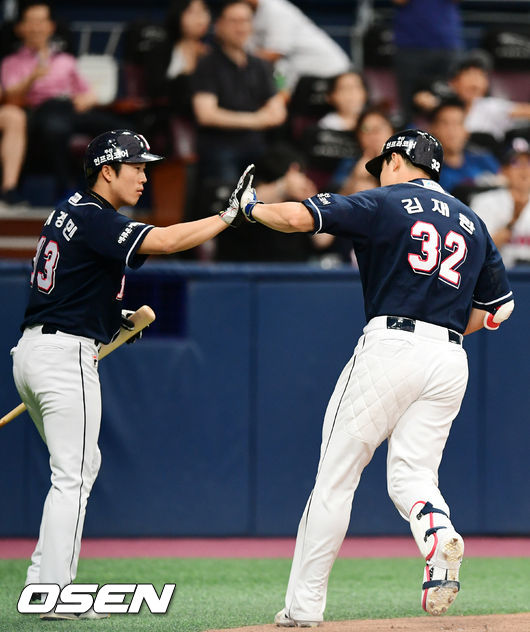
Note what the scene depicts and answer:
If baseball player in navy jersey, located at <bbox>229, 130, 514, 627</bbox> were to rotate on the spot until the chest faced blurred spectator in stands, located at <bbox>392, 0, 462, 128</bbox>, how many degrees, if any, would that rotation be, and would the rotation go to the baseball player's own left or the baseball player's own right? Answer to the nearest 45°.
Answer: approximately 45° to the baseball player's own right

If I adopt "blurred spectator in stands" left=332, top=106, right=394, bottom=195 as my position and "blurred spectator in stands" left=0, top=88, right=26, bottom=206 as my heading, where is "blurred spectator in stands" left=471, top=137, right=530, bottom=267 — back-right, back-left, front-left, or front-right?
back-left

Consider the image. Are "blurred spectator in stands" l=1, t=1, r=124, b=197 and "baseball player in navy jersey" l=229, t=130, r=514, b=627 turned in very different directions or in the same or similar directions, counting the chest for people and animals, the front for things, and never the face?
very different directions

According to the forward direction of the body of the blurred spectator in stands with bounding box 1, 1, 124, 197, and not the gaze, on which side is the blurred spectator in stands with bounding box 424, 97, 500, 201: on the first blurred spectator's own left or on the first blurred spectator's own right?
on the first blurred spectator's own left

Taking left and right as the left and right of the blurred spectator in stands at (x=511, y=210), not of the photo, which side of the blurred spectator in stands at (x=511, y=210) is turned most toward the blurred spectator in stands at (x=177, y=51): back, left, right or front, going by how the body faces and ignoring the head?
right

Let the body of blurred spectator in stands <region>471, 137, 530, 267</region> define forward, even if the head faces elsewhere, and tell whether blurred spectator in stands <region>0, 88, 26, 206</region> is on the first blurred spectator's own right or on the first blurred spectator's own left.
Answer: on the first blurred spectator's own right

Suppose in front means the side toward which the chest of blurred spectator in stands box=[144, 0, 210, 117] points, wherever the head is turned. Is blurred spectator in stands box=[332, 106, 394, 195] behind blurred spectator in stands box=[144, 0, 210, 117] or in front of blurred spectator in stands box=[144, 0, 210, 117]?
in front

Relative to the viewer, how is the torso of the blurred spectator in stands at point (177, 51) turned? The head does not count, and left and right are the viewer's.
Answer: facing the viewer and to the right of the viewer

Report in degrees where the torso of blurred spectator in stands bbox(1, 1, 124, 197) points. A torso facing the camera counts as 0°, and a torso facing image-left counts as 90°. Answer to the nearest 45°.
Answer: approximately 0°

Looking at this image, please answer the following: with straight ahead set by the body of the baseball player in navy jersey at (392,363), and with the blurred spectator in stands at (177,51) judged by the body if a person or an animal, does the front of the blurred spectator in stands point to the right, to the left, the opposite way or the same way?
the opposite way
